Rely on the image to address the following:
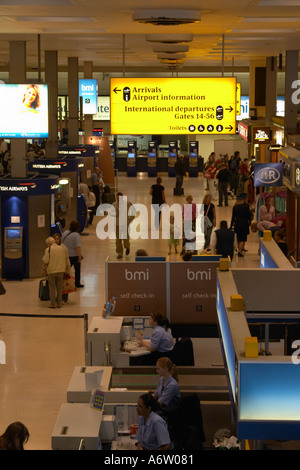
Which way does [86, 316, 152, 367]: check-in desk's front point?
to the viewer's left

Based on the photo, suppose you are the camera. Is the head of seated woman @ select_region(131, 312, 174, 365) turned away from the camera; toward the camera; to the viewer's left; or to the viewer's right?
to the viewer's left

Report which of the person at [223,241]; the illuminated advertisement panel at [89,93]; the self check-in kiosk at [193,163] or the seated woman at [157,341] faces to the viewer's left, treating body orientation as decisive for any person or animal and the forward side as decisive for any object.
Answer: the seated woman

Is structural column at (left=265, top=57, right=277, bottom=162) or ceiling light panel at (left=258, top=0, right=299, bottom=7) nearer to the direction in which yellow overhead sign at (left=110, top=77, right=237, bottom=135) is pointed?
the ceiling light panel

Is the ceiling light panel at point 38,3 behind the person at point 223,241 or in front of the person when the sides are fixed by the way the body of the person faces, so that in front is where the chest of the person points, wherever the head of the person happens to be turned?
behind

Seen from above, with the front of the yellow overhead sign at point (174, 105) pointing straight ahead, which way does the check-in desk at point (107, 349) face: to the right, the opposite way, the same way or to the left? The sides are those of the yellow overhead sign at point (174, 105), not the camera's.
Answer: to the right

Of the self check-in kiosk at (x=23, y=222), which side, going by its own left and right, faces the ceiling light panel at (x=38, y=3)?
front

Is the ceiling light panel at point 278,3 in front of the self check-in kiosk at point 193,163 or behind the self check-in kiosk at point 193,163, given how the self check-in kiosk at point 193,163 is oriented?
in front

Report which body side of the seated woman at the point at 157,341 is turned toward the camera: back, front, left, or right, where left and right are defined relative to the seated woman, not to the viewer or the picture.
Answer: left

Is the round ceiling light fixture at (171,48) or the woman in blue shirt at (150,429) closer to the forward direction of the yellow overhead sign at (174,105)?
the woman in blue shirt

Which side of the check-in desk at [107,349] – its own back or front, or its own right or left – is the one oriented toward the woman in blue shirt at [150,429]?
left
